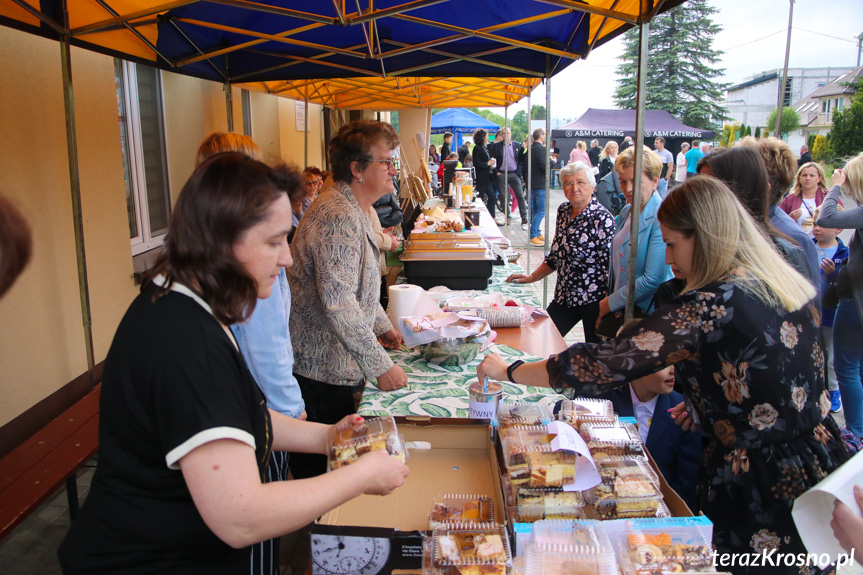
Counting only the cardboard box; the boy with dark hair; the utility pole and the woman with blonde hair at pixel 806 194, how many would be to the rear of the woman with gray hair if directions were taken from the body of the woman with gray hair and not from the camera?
2

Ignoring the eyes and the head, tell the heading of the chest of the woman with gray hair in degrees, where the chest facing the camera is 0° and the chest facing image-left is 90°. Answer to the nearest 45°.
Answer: approximately 45°

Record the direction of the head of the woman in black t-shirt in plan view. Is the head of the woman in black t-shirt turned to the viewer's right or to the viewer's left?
to the viewer's right

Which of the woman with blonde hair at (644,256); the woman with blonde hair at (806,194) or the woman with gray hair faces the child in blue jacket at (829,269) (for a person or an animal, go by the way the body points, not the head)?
the woman with blonde hair at (806,194)

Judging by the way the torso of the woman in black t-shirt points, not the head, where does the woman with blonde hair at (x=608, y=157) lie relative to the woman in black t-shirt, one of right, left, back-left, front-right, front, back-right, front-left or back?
front-left

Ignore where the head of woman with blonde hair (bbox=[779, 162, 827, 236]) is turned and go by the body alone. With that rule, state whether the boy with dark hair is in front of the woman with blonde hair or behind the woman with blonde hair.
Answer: in front

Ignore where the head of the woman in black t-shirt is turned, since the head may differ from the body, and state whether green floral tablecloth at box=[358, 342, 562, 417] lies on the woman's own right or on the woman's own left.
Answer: on the woman's own left

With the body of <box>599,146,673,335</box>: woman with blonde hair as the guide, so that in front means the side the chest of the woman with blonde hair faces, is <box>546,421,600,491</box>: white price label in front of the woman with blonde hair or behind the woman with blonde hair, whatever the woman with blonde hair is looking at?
in front

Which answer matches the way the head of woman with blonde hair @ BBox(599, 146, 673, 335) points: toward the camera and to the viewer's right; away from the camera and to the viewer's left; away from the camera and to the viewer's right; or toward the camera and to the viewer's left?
toward the camera and to the viewer's left

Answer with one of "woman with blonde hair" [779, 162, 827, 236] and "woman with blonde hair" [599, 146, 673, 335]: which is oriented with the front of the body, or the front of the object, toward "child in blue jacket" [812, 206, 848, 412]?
"woman with blonde hair" [779, 162, 827, 236]

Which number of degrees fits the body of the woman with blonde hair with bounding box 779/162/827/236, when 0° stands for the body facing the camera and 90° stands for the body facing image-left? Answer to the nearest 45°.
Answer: approximately 0°

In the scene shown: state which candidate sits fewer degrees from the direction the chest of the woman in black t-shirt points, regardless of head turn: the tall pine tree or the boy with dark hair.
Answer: the boy with dark hair

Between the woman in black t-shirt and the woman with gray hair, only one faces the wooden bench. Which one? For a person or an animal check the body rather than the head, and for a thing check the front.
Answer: the woman with gray hair

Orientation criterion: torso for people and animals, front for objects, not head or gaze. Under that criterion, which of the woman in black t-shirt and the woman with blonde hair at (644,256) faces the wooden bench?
the woman with blonde hair

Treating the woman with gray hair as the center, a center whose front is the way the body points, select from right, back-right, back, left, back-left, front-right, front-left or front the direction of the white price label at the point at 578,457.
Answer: front-left

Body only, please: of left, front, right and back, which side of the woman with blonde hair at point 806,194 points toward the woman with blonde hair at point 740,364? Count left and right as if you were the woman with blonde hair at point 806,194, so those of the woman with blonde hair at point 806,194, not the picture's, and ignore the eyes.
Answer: front

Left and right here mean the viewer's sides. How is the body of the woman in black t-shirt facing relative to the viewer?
facing to the right of the viewer

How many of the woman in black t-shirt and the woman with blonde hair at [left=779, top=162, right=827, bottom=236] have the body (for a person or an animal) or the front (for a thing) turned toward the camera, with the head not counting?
1

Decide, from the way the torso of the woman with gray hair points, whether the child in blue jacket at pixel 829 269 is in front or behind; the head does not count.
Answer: behind
